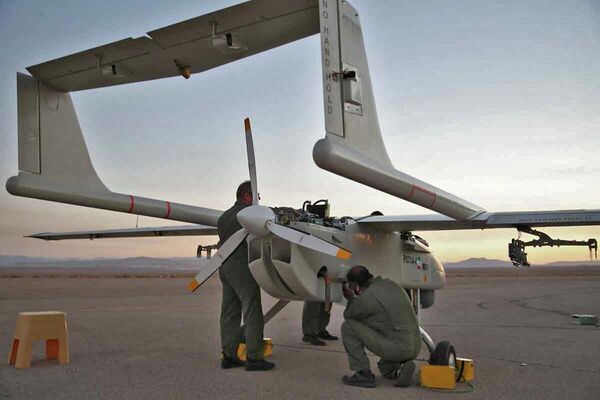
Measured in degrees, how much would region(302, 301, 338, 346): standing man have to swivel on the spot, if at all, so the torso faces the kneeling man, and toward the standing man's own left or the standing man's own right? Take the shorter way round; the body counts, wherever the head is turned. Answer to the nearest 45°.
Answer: approximately 90° to the standing man's own right

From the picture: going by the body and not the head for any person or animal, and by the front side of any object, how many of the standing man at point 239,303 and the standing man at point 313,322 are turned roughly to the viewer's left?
0

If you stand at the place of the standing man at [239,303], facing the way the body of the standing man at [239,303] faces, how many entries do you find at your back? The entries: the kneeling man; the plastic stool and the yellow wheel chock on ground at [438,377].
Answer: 1

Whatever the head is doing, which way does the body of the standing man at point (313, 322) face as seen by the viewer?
to the viewer's right

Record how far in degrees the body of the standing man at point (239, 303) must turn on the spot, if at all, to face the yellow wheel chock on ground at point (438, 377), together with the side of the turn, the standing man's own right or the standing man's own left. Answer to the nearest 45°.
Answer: approximately 45° to the standing man's own right

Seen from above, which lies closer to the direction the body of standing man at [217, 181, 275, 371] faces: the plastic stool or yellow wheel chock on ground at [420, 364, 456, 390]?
the yellow wheel chock on ground

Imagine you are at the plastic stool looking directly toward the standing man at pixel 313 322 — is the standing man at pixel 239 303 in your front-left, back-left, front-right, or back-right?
front-right

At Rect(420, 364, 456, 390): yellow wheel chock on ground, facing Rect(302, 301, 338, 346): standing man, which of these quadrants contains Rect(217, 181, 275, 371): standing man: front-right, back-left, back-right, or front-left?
front-left
